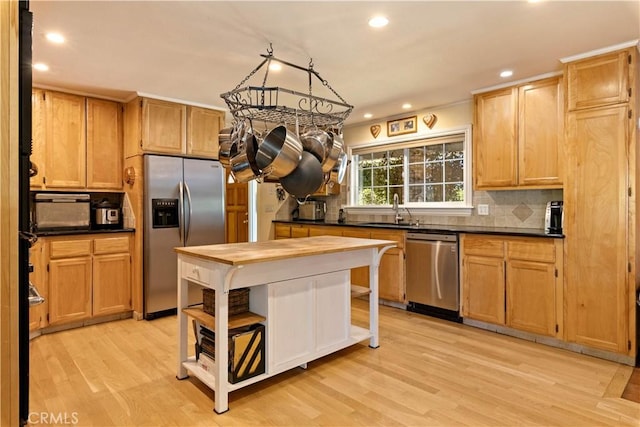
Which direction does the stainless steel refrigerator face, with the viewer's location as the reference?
facing the viewer and to the right of the viewer

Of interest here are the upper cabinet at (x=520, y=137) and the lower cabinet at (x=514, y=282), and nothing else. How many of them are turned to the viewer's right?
0

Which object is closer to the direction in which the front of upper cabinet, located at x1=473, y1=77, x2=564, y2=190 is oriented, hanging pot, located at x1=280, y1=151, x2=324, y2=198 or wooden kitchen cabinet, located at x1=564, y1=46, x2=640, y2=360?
the hanging pot

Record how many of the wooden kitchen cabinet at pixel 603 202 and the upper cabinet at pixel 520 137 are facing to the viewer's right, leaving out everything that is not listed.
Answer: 0

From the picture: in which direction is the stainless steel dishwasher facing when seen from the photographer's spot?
facing the viewer and to the left of the viewer

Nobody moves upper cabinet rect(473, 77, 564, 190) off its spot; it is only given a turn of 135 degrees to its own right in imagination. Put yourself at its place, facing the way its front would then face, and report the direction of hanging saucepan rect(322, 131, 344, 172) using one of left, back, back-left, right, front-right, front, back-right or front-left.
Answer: back-left

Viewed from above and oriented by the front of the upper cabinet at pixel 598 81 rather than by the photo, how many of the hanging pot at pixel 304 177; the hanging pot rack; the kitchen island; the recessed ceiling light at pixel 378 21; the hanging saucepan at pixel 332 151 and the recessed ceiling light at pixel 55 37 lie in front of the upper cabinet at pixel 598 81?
6

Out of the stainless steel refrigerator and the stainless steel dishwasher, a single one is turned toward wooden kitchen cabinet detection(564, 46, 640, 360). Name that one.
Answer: the stainless steel refrigerator
